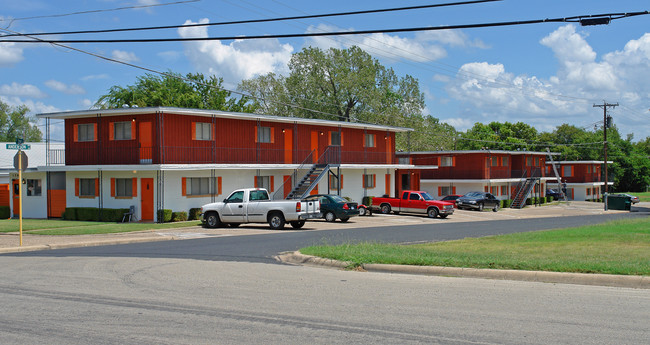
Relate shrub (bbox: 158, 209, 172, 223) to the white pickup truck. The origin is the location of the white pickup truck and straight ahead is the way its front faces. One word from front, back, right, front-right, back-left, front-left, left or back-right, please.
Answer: front

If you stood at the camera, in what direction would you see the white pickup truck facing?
facing away from the viewer and to the left of the viewer

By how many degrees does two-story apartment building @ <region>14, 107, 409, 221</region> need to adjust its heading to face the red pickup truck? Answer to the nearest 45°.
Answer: approximately 45° to its left

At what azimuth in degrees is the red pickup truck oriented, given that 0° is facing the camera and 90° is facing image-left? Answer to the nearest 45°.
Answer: approximately 315°

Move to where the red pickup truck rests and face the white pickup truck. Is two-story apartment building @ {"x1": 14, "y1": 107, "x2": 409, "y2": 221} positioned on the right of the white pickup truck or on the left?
right

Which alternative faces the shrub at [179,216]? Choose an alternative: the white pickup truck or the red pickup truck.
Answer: the white pickup truck

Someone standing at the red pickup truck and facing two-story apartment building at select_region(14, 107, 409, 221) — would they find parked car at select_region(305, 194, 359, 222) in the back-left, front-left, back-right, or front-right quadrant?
front-left

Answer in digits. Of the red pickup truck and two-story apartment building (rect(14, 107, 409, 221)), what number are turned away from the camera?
0

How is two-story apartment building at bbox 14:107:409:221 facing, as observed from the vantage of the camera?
facing the viewer and to the right of the viewer

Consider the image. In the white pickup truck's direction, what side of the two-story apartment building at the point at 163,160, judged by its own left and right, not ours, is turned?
front

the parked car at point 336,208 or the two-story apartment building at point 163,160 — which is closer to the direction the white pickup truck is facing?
the two-story apartment building

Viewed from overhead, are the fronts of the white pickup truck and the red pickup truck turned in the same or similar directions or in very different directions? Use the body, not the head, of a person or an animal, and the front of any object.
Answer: very different directions
